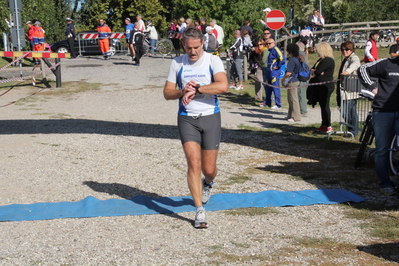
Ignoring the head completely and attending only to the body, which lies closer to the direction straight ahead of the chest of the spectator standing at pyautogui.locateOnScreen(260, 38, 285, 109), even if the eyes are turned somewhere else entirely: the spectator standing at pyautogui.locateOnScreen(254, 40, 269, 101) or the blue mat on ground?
the blue mat on ground

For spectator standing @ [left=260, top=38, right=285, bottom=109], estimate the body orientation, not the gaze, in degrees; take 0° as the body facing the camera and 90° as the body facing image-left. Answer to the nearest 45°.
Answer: approximately 45°

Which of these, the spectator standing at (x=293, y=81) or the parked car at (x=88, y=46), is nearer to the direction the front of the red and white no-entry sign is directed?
the spectator standing

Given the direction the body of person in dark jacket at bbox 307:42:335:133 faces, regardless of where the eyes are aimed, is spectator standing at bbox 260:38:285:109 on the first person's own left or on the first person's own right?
on the first person's own right
